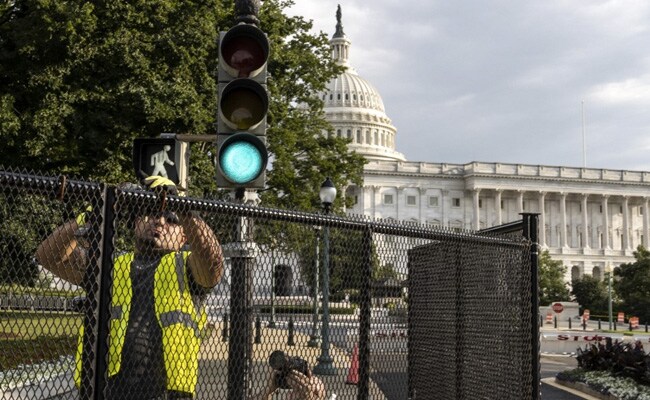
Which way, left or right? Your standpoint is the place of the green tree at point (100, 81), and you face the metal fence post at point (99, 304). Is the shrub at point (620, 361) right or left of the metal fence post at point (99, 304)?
left

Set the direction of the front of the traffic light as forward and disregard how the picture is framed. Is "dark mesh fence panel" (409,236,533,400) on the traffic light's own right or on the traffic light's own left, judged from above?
on the traffic light's own left

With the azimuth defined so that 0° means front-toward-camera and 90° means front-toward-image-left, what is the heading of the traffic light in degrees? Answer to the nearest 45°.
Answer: approximately 0°

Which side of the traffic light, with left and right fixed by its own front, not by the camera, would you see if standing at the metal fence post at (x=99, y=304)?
front

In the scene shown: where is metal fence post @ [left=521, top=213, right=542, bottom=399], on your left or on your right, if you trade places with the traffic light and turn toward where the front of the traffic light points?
on your left

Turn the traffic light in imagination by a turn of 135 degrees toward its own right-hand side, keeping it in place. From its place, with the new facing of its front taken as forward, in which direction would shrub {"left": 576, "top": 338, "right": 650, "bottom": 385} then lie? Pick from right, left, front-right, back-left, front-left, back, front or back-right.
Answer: right
